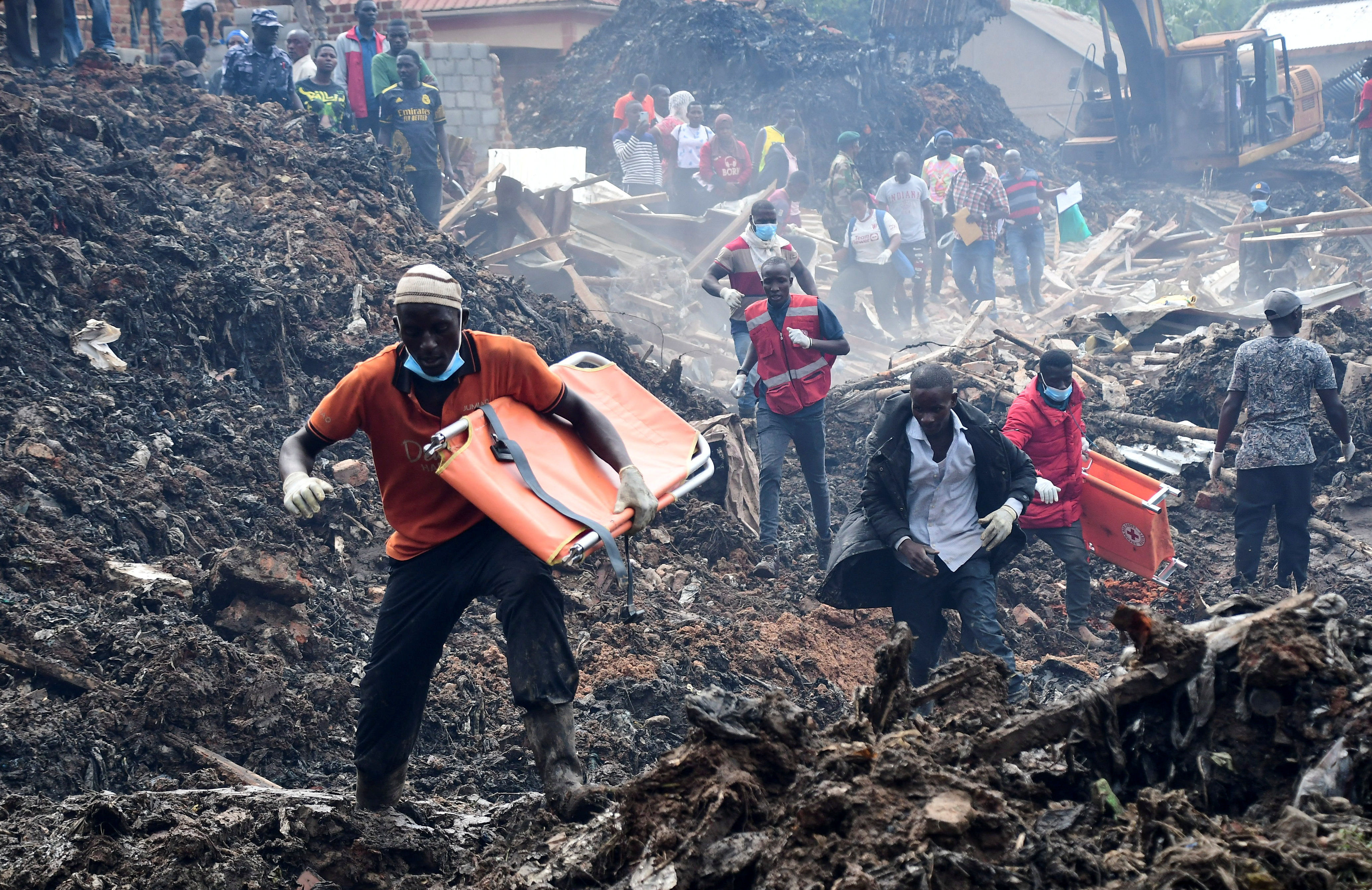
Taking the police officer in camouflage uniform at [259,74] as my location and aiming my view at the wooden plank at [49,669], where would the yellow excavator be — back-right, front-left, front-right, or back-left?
back-left

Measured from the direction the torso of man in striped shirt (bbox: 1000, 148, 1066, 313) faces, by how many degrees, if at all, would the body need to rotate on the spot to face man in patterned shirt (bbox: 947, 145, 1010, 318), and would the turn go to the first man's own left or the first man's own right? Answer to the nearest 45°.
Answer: approximately 45° to the first man's own right

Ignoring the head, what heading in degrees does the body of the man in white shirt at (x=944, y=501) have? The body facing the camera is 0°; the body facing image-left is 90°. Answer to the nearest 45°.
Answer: approximately 0°

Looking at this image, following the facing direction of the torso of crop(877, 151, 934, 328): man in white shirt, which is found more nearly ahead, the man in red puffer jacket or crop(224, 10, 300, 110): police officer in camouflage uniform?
the man in red puffer jacket

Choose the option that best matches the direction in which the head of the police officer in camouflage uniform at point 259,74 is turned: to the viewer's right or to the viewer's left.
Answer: to the viewer's right

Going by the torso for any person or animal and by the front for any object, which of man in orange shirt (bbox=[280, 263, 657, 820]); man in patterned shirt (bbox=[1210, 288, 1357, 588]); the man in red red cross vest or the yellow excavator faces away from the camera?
the man in patterned shirt

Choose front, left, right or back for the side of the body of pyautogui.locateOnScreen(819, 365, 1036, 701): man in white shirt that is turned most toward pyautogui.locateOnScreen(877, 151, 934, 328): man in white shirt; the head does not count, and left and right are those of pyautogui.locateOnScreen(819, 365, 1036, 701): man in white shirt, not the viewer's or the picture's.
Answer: back

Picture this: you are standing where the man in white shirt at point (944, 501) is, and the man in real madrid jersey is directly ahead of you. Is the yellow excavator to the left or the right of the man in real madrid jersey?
right

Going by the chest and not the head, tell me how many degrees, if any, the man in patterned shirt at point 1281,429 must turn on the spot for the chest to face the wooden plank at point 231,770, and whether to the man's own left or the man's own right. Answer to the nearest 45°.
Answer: approximately 135° to the man's own left

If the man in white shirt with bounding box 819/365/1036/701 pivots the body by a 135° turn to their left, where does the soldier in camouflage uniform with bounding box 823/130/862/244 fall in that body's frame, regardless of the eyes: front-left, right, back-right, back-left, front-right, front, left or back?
front-left
